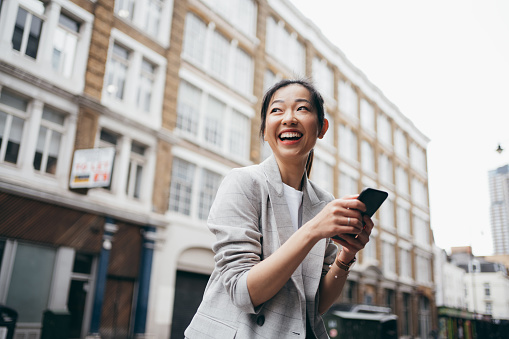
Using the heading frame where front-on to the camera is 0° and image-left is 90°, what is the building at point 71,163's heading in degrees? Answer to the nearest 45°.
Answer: approximately 315°

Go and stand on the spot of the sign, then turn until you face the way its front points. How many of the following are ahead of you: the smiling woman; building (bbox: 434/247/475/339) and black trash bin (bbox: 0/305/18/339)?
2

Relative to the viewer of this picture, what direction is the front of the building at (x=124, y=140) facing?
facing the viewer and to the right of the viewer

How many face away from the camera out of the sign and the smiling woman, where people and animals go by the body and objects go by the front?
0

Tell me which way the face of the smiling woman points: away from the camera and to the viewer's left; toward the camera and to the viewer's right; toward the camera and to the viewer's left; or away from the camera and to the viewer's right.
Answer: toward the camera and to the viewer's left

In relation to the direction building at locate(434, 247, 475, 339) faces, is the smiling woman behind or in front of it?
in front

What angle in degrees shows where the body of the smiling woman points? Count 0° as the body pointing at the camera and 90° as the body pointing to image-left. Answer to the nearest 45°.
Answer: approximately 315°

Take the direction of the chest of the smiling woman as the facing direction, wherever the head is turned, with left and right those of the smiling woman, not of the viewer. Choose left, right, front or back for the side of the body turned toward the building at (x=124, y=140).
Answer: back

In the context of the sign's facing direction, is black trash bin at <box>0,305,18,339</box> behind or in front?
in front
